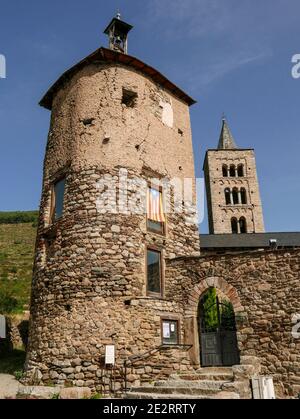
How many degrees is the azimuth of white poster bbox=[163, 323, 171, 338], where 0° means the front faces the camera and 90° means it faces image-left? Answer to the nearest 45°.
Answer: approximately 0°
